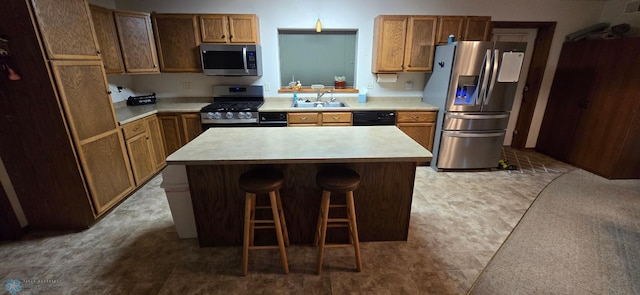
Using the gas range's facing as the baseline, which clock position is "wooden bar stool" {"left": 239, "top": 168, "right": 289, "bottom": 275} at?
The wooden bar stool is roughly at 12 o'clock from the gas range.

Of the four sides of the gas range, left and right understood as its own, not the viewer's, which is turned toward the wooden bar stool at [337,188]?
front

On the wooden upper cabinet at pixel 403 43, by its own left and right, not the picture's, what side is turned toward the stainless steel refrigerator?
left

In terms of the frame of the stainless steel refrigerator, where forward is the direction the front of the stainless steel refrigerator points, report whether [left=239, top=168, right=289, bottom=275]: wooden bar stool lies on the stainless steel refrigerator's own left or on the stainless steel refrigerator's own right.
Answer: on the stainless steel refrigerator's own right

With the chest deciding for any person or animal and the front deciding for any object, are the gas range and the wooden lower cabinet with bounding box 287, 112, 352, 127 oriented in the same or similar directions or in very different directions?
same or similar directions

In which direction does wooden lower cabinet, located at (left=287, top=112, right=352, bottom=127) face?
toward the camera

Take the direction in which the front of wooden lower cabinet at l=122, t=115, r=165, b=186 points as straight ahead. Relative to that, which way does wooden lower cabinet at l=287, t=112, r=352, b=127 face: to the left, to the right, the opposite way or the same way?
to the right

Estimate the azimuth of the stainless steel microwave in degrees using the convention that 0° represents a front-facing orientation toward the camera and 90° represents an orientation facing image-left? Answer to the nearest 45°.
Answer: approximately 0°

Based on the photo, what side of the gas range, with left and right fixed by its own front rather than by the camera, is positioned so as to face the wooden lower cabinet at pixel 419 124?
left

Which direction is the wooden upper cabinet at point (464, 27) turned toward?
toward the camera

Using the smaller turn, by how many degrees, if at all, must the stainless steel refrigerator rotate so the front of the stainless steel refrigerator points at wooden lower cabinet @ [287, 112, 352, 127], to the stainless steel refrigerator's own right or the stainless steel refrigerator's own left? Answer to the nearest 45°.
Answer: approximately 90° to the stainless steel refrigerator's own right

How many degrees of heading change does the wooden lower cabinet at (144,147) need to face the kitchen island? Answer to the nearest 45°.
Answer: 0° — it already faces it

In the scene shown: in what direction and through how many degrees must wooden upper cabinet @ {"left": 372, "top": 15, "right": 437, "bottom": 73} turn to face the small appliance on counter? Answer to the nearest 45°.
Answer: approximately 90° to its right

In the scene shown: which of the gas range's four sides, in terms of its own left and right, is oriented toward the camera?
front

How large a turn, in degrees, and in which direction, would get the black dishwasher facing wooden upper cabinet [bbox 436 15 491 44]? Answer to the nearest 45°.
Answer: approximately 135° to its left

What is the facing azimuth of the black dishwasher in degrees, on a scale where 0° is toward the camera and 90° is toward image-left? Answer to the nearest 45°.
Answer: approximately 0°

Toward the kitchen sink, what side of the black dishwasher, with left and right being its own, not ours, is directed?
right
